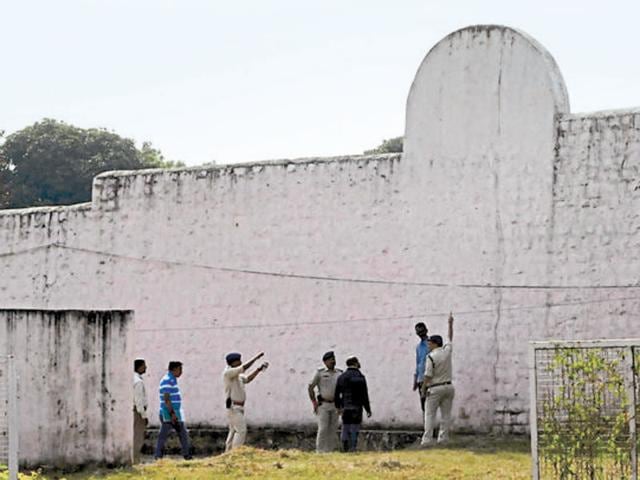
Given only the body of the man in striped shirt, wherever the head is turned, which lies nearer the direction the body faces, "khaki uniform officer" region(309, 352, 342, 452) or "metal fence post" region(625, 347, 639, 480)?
the khaki uniform officer

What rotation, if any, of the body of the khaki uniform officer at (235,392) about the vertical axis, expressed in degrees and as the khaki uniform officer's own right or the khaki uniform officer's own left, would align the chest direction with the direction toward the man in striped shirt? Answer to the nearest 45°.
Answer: approximately 180°

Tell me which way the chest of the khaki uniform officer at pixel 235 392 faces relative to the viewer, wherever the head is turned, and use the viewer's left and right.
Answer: facing to the right of the viewer

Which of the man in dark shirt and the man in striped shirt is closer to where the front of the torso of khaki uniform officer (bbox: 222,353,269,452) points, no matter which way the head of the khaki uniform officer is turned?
the man in dark shirt

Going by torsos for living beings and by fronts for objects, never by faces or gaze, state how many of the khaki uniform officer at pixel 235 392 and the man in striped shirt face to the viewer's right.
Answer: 2

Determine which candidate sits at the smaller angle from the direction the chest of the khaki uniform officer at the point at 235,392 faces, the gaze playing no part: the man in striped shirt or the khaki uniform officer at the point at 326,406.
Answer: the khaki uniform officer

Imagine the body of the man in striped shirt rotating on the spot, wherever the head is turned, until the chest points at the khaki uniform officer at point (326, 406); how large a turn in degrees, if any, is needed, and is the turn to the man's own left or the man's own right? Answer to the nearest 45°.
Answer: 0° — they already face them

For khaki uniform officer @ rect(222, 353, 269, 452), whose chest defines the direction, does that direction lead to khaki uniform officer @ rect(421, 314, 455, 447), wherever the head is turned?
yes

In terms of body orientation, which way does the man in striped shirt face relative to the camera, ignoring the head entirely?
to the viewer's right

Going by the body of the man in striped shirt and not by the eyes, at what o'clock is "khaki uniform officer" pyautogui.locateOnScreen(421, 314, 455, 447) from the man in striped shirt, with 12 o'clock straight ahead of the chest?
The khaki uniform officer is roughly at 12 o'clock from the man in striped shirt.

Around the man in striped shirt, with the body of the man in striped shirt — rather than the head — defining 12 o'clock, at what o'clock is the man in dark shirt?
The man in dark shirt is roughly at 12 o'clock from the man in striped shirt.
